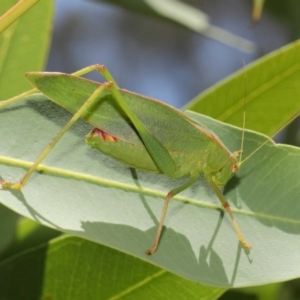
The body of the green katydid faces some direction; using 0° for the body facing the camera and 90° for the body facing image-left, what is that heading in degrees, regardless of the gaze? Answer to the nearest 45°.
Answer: approximately 270°
